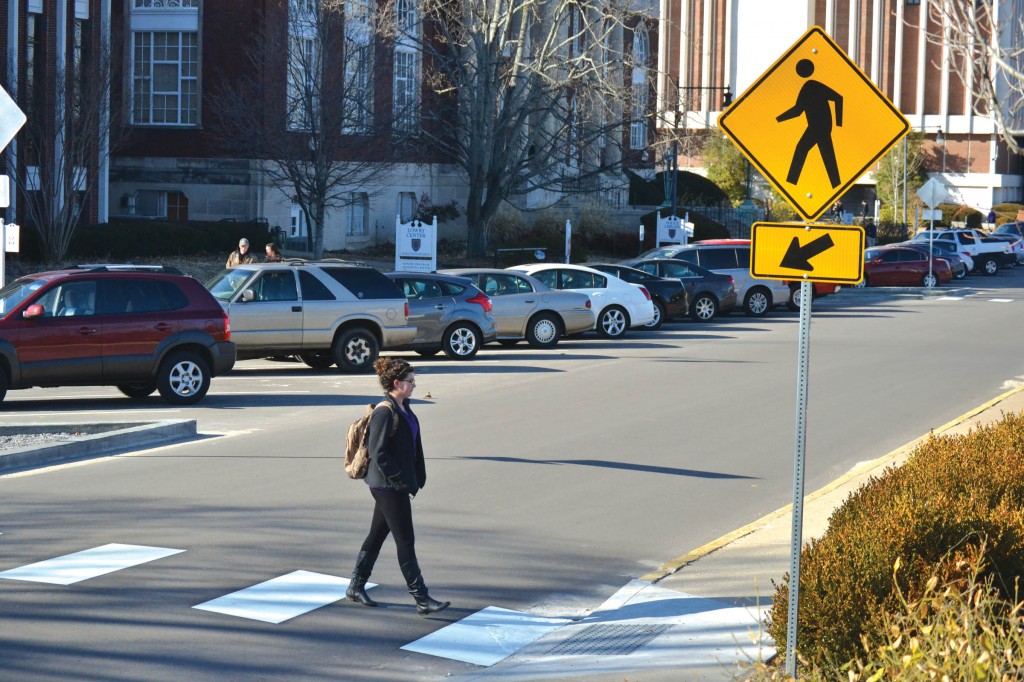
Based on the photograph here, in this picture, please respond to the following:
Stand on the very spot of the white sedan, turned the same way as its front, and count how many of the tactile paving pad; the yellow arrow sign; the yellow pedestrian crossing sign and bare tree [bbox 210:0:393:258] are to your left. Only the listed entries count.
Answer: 3

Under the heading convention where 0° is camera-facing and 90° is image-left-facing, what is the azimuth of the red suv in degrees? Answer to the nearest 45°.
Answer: approximately 90°

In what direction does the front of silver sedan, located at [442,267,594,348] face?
to the viewer's left

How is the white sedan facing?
to the viewer's left

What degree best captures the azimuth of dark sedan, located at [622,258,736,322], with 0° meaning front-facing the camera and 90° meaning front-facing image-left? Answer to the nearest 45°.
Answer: approximately 90°

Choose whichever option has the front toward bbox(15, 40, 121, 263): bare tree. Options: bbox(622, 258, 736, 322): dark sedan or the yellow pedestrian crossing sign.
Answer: the dark sedan

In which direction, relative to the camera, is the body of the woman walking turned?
to the viewer's right

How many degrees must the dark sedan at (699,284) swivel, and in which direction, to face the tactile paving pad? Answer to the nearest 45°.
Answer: approximately 90° to its left

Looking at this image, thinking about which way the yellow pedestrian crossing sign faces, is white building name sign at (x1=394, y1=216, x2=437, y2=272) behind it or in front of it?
behind
